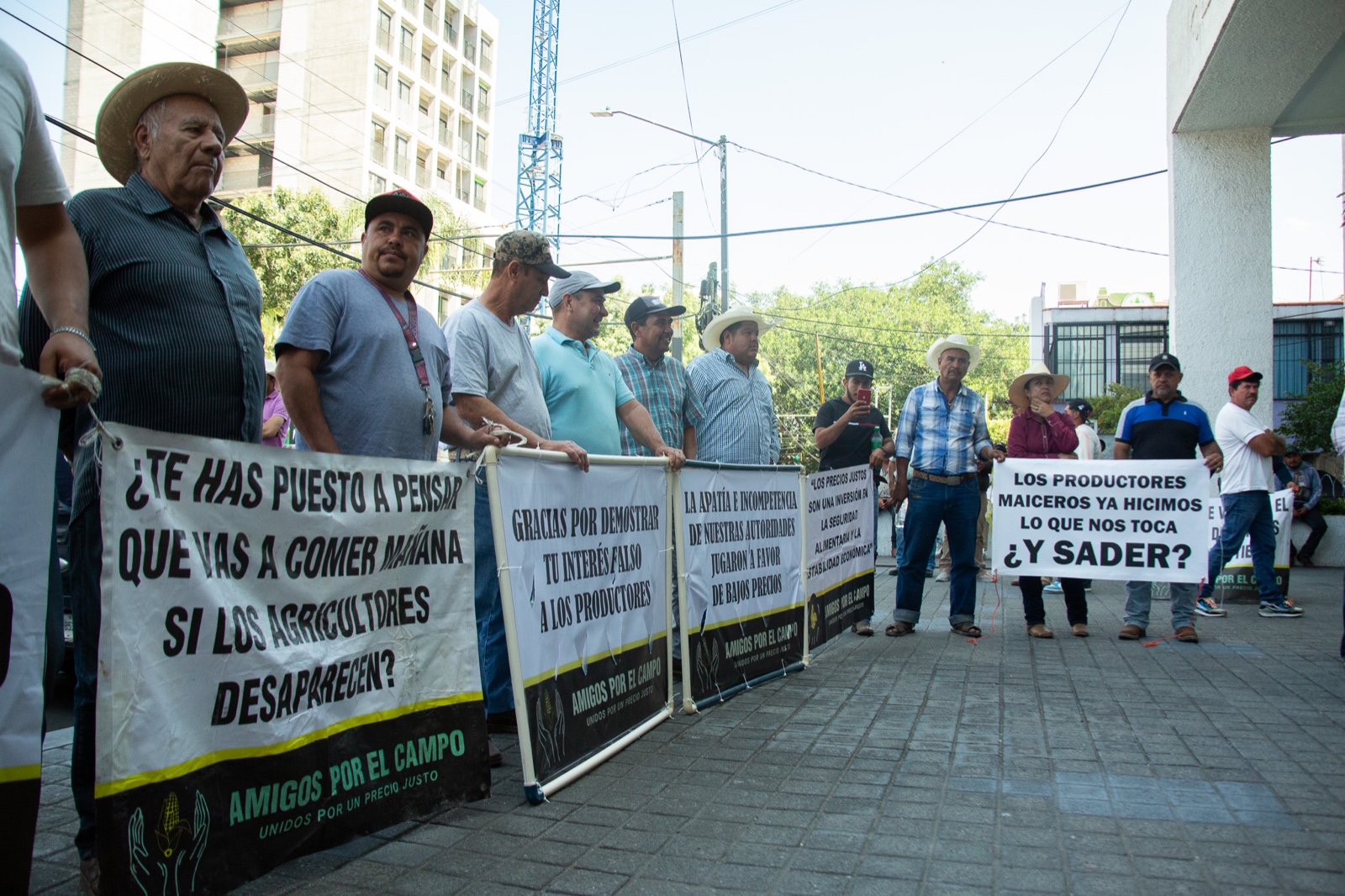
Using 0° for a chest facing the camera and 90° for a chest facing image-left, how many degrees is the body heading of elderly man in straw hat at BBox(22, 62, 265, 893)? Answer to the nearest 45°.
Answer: approximately 315°

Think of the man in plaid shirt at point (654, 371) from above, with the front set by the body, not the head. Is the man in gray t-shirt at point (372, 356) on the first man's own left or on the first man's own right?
on the first man's own right

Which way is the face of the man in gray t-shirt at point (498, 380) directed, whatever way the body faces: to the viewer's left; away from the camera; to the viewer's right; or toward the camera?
to the viewer's right

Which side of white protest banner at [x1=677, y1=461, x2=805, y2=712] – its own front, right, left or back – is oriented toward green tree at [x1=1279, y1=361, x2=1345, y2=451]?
left

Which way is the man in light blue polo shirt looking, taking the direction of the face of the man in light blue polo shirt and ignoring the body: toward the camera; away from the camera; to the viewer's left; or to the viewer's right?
to the viewer's right

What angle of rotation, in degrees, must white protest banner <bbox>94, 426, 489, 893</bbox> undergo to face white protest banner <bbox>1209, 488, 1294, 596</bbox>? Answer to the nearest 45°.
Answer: approximately 90° to its left

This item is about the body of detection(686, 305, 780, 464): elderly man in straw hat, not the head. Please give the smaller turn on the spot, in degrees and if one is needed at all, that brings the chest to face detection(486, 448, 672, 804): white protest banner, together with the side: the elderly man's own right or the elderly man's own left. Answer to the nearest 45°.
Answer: approximately 45° to the elderly man's own right

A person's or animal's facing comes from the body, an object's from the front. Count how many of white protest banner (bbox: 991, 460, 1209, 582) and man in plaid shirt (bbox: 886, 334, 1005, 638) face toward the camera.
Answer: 2

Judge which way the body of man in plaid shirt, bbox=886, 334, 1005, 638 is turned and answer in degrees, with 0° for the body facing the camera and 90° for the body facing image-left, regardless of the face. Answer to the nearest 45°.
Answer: approximately 0°

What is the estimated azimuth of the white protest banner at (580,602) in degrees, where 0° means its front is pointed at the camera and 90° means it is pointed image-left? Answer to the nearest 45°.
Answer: approximately 315°
